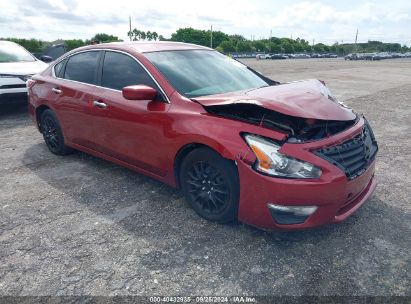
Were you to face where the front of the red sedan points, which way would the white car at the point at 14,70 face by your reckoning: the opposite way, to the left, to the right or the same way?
the same way

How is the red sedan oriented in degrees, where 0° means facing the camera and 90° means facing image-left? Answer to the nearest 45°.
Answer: approximately 315°

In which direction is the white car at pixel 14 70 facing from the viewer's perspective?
toward the camera

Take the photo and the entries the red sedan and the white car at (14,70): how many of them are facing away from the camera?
0

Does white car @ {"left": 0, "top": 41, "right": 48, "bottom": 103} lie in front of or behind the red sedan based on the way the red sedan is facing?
behind

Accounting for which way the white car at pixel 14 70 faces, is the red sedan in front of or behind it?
in front
